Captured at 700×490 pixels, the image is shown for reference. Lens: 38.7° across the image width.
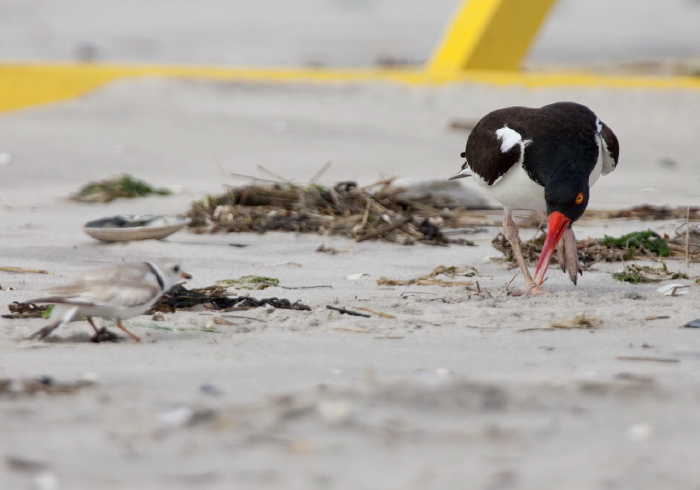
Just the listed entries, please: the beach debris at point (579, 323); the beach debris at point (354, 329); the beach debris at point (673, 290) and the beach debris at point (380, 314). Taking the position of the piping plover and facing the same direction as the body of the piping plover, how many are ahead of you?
4

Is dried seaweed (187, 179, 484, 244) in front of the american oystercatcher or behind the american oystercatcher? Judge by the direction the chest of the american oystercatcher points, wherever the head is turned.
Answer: behind

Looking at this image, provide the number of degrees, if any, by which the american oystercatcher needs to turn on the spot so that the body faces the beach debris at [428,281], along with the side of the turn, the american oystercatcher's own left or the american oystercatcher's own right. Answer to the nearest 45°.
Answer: approximately 135° to the american oystercatcher's own right

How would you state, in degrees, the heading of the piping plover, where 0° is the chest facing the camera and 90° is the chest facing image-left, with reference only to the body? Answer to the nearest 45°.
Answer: approximately 270°

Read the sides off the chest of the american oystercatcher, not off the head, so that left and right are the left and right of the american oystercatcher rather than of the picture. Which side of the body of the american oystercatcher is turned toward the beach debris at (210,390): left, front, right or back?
right

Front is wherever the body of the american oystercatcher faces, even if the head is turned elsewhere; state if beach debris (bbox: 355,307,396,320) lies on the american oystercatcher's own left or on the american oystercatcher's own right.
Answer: on the american oystercatcher's own right

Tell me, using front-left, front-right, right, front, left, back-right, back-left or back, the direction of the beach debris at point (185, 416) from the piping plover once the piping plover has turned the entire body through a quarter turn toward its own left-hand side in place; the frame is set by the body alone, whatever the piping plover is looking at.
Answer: back

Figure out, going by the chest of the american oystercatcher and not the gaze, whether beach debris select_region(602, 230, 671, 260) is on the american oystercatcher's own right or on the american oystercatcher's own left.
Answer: on the american oystercatcher's own left

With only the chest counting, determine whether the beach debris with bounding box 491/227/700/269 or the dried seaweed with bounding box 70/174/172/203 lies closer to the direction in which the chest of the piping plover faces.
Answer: the beach debris

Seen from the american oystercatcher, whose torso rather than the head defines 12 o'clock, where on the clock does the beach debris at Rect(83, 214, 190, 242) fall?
The beach debris is roughly at 5 o'clock from the american oystercatcher.

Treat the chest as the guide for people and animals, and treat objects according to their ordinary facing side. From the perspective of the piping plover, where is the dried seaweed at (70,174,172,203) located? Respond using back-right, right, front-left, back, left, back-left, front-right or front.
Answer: left

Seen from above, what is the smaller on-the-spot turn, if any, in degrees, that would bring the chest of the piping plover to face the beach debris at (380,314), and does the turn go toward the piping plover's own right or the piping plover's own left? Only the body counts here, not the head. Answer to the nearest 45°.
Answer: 0° — it already faces it

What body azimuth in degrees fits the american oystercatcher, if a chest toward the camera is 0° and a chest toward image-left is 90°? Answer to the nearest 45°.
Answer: approximately 315°

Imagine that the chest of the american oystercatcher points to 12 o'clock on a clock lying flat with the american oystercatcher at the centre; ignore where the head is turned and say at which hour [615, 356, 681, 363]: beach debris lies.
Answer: The beach debris is roughly at 1 o'clock from the american oystercatcher.

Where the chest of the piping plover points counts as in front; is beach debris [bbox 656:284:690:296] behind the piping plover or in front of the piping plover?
in front

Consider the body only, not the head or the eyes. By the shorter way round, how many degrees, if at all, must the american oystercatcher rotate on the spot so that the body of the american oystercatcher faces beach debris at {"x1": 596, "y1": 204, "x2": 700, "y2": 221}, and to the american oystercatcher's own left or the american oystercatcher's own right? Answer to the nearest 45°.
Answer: approximately 135° to the american oystercatcher's own left

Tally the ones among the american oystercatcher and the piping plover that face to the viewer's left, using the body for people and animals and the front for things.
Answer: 0

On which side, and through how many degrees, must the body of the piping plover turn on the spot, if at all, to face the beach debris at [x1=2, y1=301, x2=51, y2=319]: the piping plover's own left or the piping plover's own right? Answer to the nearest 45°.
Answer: approximately 135° to the piping plover's own left
